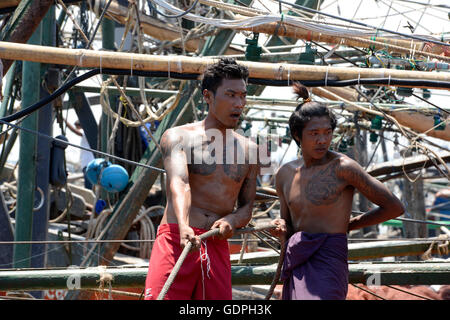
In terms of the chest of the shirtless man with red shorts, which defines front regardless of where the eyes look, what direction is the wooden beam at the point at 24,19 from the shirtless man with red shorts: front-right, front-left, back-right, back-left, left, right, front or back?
back

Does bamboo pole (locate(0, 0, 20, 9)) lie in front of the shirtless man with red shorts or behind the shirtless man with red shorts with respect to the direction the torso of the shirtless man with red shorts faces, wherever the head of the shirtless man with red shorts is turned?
behind

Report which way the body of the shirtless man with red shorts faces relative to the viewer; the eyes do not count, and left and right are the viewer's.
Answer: facing the viewer and to the right of the viewer

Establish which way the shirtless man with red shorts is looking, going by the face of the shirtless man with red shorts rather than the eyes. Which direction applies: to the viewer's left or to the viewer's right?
to the viewer's right

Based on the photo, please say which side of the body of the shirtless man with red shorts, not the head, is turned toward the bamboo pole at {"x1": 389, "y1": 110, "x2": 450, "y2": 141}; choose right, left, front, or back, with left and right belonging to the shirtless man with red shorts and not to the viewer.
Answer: left

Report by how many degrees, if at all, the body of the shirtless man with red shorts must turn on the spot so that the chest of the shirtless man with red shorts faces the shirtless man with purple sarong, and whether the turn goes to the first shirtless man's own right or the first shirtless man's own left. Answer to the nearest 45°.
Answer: approximately 45° to the first shirtless man's own left
